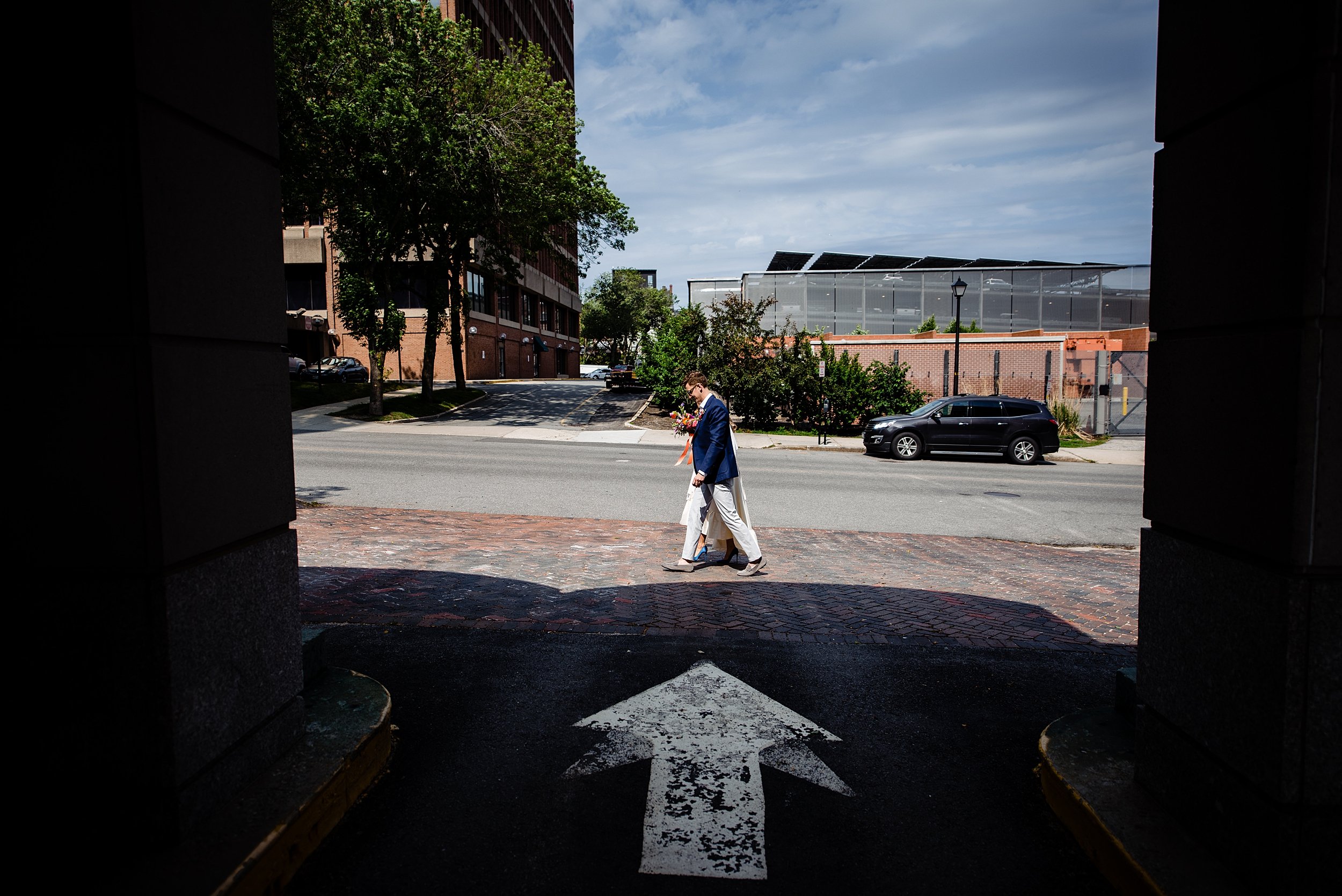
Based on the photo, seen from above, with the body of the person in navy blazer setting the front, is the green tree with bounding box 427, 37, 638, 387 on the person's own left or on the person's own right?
on the person's own right

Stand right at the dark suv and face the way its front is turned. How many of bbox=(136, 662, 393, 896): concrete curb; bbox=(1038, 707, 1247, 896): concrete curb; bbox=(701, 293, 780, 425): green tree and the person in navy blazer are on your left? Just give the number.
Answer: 3

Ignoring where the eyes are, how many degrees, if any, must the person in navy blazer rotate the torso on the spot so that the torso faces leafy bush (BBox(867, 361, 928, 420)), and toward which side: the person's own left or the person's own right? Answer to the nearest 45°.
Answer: approximately 90° to the person's own right

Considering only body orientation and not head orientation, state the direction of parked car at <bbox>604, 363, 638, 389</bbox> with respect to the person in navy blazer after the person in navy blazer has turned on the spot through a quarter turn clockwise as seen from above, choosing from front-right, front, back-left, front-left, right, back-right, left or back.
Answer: front

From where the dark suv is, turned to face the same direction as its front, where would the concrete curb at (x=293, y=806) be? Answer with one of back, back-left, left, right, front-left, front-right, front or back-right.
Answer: left

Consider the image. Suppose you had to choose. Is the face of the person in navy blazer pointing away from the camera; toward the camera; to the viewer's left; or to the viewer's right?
to the viewer's left

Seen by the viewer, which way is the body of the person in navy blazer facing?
to the viewer's left

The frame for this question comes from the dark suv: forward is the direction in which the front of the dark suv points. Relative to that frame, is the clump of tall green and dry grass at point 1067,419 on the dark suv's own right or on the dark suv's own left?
on the dark suv's own right

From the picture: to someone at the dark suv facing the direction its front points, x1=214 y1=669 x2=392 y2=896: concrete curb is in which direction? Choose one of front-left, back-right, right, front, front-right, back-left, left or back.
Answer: left

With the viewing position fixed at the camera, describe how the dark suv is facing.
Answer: facing to the left of the viewer

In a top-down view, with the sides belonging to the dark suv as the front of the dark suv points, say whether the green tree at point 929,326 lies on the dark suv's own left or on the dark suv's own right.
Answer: on the dark suv's own right

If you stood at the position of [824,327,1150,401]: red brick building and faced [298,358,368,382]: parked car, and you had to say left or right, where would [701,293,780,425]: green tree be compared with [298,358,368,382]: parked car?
left

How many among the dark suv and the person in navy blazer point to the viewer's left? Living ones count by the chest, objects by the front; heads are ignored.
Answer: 2

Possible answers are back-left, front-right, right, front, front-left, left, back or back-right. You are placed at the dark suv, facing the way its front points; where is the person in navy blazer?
left
